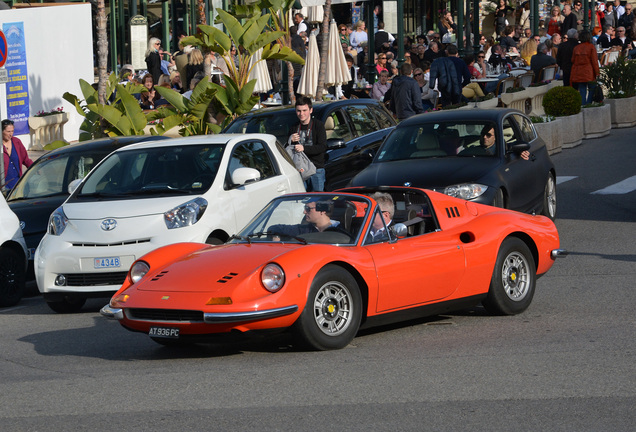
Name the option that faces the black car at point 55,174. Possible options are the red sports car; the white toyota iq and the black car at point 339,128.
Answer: the black car at point 339,128

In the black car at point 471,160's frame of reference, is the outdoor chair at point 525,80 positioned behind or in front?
behind

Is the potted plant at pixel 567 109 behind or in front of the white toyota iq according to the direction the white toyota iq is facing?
behind

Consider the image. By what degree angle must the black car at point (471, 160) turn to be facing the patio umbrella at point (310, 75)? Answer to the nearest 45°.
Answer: approximately 135° to its right

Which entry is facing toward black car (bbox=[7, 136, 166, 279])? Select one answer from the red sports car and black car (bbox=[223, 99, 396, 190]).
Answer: black car (bbox=[223, 99, 396, 190])

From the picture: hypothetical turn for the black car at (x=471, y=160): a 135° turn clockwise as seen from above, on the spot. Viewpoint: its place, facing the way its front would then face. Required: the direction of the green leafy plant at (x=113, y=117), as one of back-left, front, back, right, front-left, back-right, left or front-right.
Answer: front-left

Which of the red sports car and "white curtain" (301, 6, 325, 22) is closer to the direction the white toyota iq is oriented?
the red sports car

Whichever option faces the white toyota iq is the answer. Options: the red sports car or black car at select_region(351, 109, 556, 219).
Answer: the black car

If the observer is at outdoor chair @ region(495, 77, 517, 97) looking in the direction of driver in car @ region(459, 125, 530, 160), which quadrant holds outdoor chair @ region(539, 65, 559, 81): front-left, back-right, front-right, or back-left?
back-left
